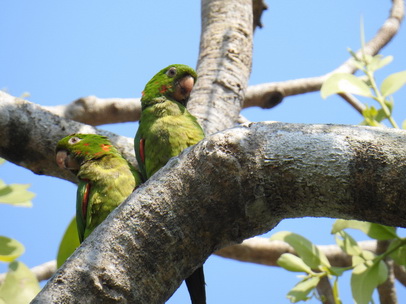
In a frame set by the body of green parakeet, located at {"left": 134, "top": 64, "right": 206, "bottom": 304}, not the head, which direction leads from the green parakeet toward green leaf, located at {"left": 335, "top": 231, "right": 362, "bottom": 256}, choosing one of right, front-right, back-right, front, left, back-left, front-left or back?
front-left

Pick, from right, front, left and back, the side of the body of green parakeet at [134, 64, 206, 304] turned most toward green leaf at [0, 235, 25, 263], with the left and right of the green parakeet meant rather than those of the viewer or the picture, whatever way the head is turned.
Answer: right

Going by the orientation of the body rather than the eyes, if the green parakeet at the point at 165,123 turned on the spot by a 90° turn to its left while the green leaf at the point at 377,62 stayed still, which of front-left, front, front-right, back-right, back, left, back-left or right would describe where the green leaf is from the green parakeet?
front-right

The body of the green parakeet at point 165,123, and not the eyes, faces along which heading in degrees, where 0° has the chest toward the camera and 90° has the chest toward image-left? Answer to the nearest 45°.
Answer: approximately 315°
